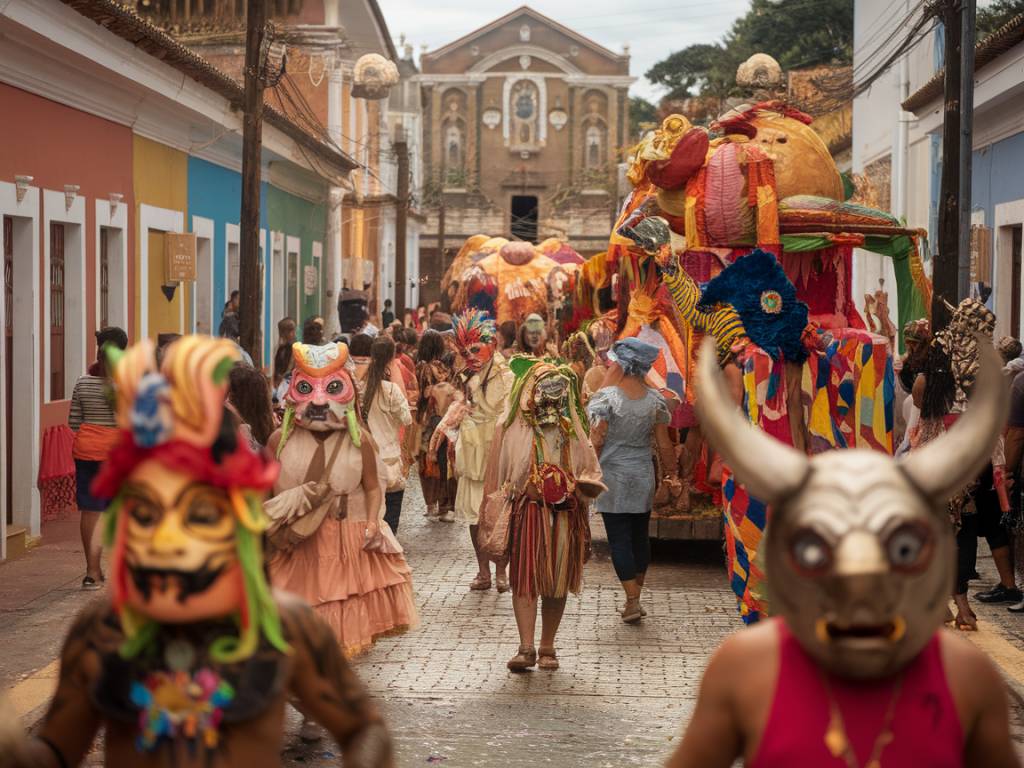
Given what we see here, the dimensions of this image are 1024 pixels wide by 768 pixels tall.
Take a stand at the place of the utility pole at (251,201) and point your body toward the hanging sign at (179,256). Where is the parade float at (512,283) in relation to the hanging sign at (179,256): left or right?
right

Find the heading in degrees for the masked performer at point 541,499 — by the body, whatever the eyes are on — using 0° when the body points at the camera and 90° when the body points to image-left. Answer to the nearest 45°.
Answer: approximately 0°

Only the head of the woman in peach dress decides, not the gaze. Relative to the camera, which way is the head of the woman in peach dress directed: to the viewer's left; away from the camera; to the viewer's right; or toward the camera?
toward the camera

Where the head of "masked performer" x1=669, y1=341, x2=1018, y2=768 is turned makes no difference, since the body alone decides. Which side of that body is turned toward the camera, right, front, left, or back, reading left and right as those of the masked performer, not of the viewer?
front

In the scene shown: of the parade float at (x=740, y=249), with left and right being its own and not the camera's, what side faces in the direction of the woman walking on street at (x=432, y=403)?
right

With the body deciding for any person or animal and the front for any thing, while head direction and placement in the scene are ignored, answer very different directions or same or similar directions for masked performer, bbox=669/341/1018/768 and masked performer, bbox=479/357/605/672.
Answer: same or similar directions

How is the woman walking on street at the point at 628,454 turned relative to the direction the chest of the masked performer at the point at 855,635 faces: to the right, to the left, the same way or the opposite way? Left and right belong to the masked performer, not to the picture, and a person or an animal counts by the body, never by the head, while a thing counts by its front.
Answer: the opposite way

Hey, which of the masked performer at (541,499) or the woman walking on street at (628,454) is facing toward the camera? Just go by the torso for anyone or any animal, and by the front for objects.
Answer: the masked performer

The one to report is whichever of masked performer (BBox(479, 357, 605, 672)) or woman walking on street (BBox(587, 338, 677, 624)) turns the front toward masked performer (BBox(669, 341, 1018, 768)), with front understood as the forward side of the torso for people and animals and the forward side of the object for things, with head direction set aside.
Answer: masked performer (BBox(479, 357, 605, 672))

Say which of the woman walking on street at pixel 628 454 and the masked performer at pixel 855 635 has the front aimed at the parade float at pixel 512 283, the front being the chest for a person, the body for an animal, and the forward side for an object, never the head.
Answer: the woman walking on street

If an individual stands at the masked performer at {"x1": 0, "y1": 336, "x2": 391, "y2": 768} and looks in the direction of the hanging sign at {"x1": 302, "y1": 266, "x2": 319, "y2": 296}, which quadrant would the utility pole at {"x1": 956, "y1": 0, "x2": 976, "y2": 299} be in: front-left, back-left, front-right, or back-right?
front-right

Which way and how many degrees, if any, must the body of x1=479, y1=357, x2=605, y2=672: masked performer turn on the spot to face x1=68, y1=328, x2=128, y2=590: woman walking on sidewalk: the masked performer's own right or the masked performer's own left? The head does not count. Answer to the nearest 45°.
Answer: approximately 135° to the masked performer's own right

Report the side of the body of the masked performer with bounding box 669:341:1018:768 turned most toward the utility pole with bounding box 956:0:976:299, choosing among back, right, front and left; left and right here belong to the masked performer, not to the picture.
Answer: back

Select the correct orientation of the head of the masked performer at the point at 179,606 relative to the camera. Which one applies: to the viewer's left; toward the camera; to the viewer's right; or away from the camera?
toward the camera

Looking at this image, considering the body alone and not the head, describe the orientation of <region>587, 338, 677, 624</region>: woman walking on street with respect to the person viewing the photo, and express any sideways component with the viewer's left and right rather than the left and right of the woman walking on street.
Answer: facing away from the viewer

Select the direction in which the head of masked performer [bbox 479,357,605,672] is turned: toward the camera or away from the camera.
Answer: toward the camera
